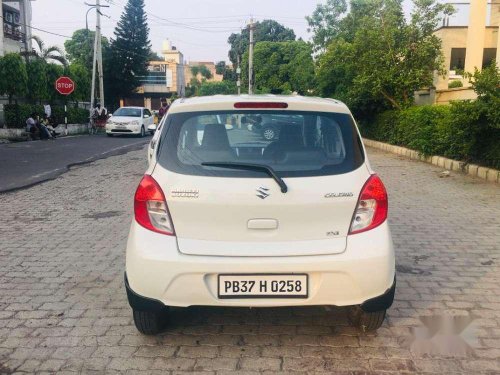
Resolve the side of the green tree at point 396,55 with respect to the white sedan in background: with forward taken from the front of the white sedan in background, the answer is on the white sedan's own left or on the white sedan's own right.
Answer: on the white sedan's own left

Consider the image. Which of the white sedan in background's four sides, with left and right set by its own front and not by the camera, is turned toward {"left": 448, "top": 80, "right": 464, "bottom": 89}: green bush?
left

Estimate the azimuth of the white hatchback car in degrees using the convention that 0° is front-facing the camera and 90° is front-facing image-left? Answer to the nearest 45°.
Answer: approximately 180°

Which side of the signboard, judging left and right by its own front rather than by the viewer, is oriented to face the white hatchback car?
front

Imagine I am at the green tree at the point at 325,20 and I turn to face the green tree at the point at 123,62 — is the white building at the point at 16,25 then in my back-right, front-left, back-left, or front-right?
front-left

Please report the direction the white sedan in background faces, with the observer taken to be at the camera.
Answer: facing the viewer and to the left of the viewer

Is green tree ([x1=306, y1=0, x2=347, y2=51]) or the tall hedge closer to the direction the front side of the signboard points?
the tall hedge

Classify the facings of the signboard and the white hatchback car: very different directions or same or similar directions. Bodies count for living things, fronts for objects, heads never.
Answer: very different directions

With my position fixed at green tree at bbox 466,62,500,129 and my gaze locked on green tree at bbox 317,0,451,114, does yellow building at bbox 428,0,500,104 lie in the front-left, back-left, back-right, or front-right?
front-right

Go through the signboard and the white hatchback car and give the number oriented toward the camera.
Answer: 1

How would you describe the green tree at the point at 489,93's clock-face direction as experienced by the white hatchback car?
The green tree is roughly at 1 o'clock from the white hatchback car.

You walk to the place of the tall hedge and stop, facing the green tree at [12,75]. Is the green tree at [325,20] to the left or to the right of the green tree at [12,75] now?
right

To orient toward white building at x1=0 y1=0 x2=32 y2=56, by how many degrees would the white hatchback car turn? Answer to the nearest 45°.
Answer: approximately 45° to its left

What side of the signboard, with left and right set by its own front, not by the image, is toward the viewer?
front
